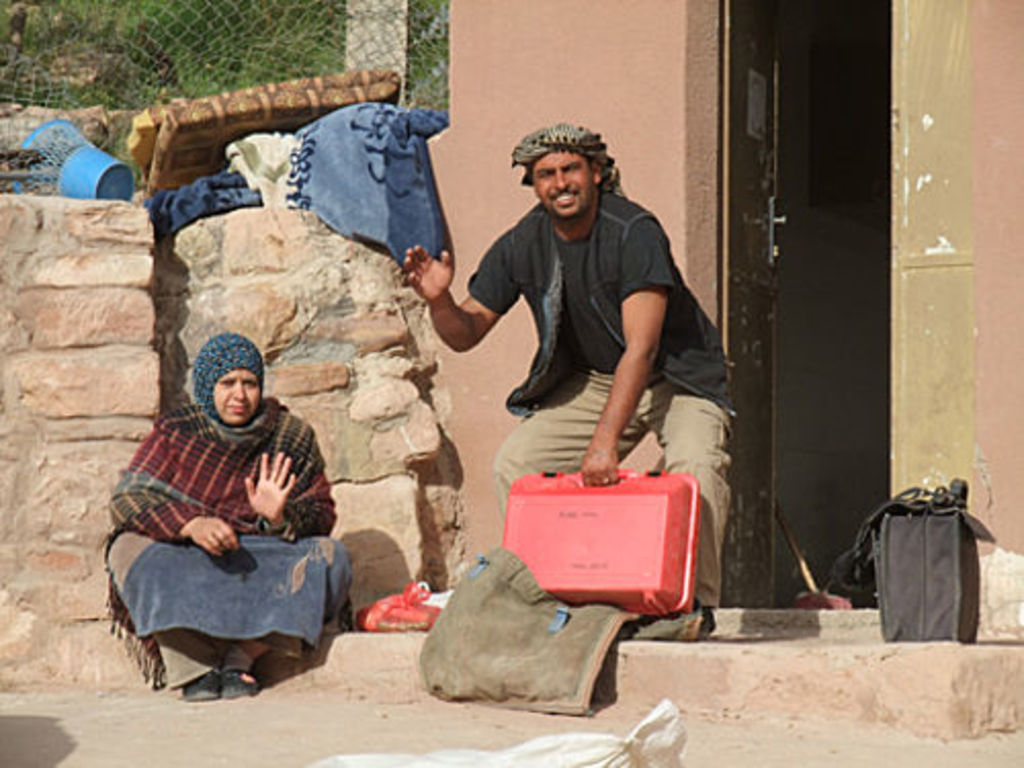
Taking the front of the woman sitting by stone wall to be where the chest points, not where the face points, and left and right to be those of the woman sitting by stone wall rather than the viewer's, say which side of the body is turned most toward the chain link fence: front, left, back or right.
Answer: back

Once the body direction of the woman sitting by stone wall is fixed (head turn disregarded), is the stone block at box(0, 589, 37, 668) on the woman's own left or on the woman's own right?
on the woman's own right

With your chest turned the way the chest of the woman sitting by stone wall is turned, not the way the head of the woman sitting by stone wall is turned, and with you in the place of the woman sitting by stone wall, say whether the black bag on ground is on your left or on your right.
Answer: on your left

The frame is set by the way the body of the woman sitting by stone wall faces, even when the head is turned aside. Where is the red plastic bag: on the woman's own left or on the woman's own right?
on the woman's own left

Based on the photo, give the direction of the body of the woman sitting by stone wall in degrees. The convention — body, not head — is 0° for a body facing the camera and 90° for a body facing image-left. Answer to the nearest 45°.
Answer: approximately 0°

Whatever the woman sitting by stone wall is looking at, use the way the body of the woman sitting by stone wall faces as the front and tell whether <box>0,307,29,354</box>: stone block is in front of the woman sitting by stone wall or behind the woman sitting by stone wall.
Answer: behind

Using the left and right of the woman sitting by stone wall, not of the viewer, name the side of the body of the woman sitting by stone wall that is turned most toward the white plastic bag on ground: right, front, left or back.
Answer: front

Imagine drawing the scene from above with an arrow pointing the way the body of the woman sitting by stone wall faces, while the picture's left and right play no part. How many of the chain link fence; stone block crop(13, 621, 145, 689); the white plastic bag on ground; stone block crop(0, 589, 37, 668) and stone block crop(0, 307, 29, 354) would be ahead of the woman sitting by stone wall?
1
